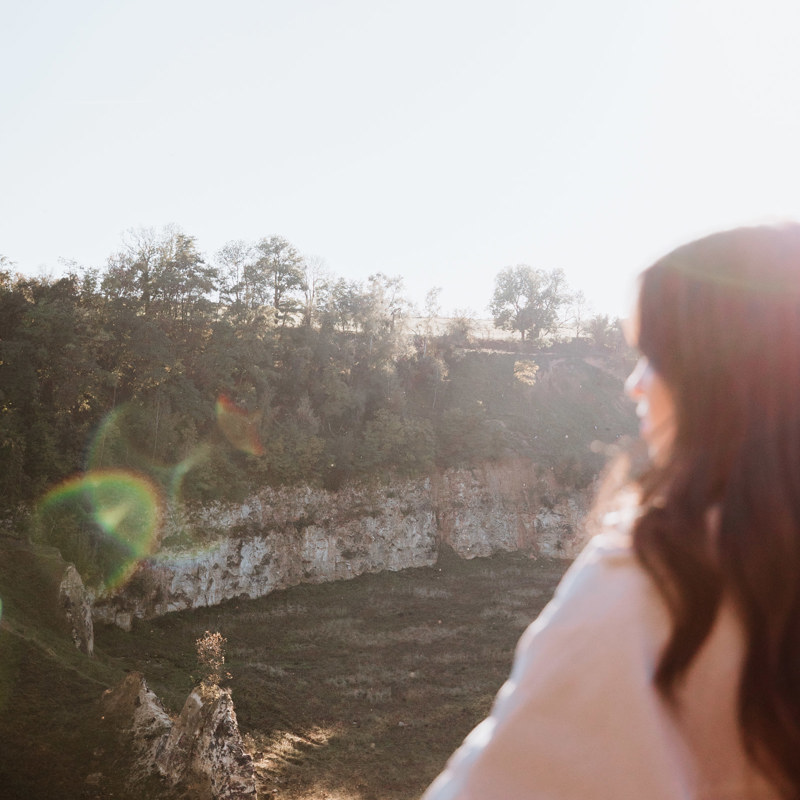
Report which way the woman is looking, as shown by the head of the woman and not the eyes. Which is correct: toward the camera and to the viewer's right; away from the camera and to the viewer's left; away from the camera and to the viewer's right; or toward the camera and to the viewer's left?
away from the camera and to the viewer's left

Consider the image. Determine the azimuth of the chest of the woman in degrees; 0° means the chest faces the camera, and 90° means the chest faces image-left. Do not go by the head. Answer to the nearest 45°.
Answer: approximately 135°

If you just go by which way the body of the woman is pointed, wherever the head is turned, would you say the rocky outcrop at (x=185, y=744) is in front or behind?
in front

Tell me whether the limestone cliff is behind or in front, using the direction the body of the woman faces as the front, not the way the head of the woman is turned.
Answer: in front

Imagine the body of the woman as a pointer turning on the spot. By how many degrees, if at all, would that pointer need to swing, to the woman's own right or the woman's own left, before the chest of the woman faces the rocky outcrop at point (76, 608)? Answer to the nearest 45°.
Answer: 0° — they already face it

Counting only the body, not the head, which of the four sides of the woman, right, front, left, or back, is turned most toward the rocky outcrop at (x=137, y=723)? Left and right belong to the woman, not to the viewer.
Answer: front
